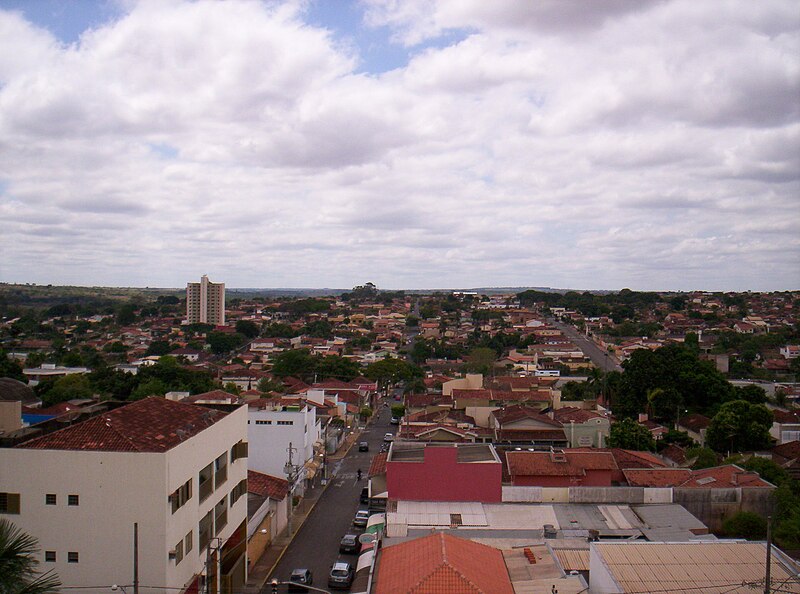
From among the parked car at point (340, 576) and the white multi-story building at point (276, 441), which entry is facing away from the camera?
the parked car

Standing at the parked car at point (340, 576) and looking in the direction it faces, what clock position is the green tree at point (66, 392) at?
The green tree is roughly at 11 o'clock from the parked car.

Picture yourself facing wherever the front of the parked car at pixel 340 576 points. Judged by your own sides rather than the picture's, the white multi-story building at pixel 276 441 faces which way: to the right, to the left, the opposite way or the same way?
to the right

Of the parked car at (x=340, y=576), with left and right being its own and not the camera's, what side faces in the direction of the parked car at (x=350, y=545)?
front

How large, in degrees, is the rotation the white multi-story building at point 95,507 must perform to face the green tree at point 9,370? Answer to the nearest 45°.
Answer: approximately 135° to its left

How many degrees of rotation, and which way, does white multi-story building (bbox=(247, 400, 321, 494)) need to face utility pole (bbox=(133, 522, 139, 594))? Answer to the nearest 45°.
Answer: approximately 90° to its right

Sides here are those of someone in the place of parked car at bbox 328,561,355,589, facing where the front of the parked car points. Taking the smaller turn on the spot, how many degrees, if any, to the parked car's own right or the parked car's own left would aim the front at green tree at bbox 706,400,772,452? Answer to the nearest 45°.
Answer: approximately 45° to the parked car's own right

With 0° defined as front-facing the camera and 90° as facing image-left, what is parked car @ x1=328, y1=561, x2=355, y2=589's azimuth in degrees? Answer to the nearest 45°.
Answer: approximately 180°

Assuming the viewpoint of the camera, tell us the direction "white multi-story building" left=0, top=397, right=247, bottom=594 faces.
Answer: facing the viewer and to the right of the viewer

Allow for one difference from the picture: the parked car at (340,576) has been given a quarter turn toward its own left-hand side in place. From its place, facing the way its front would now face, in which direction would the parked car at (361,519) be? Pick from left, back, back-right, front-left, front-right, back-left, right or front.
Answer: right

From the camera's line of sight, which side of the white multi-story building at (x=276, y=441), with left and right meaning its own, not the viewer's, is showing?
right

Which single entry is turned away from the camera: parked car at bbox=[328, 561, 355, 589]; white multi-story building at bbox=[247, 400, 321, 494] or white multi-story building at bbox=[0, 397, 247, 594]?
the parked car

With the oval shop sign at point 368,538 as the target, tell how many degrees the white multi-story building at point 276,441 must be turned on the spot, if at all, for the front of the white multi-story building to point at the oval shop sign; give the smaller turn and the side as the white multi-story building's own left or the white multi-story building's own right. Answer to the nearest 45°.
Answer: approximately 90° to the white multi-story building's own right

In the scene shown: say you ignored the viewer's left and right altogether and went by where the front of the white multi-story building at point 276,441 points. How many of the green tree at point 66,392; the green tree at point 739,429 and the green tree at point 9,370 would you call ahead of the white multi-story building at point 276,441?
1

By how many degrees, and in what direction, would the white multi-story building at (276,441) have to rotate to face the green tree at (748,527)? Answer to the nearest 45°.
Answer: approximately 45° to its right
